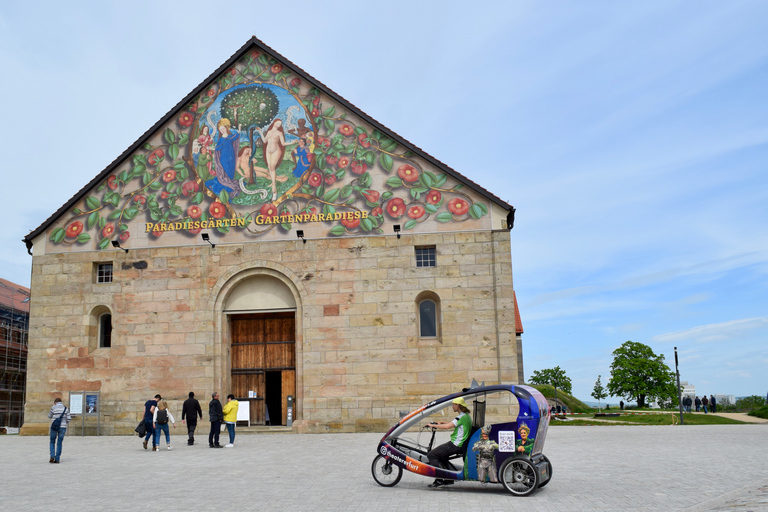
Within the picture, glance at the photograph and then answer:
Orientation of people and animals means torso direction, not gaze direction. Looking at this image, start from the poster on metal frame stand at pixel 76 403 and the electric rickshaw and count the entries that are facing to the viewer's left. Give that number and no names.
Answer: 1

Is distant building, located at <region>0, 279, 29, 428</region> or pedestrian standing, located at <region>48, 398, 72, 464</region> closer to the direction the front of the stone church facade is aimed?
the pedestrian standing

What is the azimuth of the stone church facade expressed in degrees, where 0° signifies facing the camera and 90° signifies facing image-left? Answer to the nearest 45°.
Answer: approximately 0°

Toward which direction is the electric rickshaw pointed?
to the viewer's left

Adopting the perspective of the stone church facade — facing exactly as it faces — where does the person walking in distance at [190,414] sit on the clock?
The person walking in distance is roughly at 1 o'clock from the stone church facade.

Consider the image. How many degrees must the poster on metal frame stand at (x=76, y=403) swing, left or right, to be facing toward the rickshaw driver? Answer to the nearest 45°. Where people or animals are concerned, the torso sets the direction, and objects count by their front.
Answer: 0° — it already faces them

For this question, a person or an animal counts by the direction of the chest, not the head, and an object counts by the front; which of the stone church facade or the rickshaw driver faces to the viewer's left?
the rickshaw driver

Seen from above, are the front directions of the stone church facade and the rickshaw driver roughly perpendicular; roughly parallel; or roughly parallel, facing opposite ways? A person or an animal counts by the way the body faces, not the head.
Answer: roughly perpendicular

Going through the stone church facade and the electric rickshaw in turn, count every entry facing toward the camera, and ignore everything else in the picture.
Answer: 1

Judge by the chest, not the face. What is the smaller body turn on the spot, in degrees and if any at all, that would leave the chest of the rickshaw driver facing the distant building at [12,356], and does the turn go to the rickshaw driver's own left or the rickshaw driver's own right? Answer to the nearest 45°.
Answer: approximately 45° to the rickshaw driver's own right

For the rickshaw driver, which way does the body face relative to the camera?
to the viewer's left

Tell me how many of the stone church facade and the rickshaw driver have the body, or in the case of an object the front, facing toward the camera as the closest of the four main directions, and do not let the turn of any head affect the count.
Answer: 1
